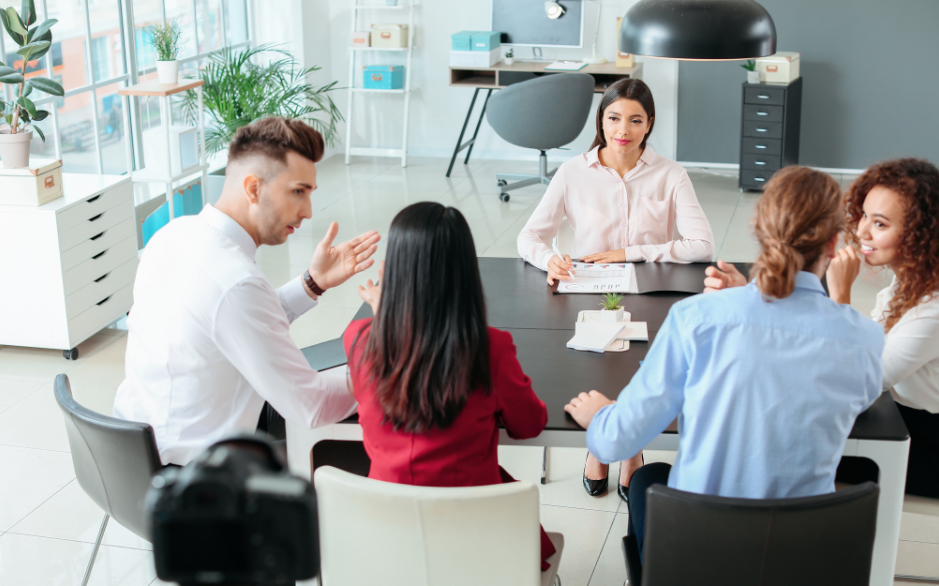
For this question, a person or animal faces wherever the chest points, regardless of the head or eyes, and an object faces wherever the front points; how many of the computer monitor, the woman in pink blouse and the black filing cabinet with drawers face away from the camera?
0

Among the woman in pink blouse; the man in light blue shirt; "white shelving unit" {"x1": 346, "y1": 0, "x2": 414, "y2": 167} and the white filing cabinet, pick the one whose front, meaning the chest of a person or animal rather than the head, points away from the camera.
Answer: the man in light blue shirt

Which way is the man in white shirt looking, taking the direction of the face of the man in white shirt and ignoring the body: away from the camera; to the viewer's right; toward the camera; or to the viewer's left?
to the viewer's right

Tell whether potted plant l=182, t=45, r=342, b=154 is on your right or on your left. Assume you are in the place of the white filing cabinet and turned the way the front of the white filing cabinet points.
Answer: on your left

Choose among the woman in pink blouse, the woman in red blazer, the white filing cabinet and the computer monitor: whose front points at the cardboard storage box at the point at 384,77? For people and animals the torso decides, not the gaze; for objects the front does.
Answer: the woman in red blazer

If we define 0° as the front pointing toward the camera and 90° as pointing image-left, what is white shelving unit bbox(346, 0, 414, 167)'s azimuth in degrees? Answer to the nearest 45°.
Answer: approximately 0°

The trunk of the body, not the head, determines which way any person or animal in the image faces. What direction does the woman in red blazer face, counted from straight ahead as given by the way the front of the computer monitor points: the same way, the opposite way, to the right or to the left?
the opposite way

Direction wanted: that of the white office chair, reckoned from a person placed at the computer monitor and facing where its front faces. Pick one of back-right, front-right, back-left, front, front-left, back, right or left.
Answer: front

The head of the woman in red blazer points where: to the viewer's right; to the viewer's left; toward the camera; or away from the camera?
away from the camera

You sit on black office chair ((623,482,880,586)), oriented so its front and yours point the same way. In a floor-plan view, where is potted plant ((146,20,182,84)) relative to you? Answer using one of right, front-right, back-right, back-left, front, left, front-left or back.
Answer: front-left

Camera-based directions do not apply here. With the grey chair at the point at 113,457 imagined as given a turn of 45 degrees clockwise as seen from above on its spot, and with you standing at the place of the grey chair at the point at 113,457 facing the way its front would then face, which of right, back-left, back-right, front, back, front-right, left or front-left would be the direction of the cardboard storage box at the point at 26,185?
left

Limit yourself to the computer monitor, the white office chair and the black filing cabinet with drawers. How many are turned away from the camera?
1

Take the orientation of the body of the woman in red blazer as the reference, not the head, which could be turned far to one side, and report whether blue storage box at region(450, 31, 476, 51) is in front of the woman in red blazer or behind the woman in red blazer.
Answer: in front

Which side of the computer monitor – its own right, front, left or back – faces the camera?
front

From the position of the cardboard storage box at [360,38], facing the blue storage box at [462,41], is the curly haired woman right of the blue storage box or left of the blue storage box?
right

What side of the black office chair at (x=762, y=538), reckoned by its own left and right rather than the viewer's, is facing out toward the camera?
back
